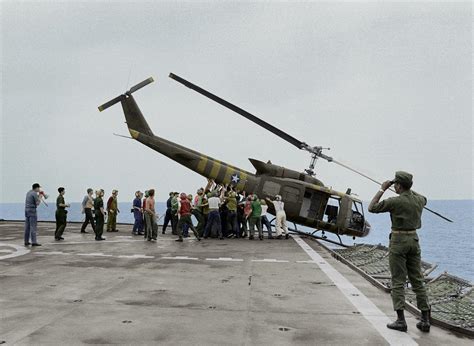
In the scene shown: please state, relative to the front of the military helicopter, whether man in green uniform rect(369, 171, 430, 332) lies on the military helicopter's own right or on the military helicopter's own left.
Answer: on the military helicopter's own right

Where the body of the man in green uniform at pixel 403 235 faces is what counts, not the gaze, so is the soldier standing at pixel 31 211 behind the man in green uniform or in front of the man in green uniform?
in front

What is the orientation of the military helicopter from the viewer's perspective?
to the viewer's right

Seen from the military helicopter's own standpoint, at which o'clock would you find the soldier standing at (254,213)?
The soldier standing is roughly at 4 o'clock from the military helicopter.

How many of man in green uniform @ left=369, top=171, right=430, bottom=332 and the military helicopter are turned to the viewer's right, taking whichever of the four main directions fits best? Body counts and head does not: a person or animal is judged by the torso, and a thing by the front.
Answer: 1

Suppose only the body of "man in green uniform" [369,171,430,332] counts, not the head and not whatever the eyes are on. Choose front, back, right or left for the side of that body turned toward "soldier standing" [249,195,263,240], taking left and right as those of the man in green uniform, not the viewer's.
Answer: front

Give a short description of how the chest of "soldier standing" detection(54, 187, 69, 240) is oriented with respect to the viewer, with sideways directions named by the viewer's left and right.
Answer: facing to the right of the viewer

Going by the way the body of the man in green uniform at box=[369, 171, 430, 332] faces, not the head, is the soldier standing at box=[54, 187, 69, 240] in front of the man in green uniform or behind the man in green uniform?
in front

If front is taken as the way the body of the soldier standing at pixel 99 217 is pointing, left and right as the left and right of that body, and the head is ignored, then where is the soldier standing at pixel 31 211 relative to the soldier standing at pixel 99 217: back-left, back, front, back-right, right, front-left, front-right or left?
back-right

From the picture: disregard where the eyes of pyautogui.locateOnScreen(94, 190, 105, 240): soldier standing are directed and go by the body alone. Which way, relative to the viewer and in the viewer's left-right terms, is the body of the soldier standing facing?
facing to the right of the viewer

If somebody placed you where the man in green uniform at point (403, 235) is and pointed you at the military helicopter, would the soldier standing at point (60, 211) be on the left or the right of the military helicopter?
left

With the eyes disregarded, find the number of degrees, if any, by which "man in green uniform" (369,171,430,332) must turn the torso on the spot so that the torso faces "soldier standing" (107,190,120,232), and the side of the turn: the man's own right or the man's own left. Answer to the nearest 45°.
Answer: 0° — they already face them

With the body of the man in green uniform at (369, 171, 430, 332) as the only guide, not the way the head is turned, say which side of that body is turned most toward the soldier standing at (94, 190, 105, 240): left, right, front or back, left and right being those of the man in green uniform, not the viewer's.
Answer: front

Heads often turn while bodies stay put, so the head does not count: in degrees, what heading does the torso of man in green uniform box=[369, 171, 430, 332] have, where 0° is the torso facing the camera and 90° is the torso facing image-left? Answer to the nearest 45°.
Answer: approximately 135°
